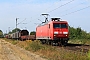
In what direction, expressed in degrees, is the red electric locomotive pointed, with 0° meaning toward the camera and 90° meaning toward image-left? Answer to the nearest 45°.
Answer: approximately 315°
